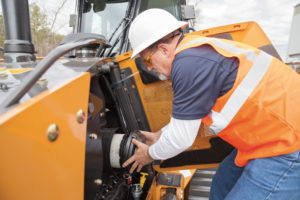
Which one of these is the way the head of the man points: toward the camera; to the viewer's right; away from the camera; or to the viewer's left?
to the viewer's left

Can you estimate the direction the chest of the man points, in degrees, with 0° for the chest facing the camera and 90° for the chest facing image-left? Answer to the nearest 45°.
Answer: approximately 90°
